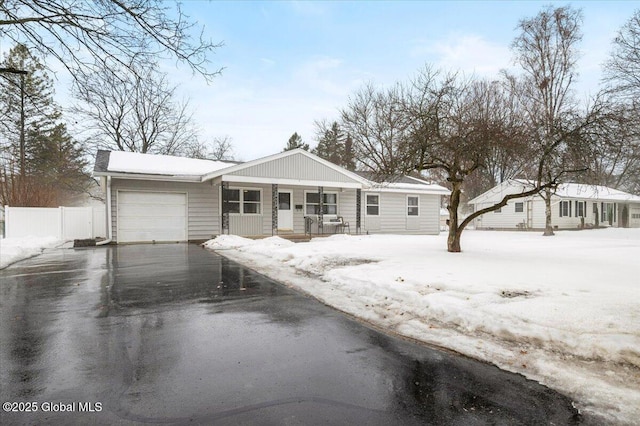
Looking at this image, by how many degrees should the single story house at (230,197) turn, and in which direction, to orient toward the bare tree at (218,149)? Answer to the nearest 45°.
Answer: approximately 180°

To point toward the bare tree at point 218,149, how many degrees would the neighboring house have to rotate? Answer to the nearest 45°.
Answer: approximately 135° to its right

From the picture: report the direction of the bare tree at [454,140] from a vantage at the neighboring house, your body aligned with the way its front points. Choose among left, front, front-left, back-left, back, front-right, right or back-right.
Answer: front-right

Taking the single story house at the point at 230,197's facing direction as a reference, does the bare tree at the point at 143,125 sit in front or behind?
behind

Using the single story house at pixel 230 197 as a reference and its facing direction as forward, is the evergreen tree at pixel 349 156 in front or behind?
behind

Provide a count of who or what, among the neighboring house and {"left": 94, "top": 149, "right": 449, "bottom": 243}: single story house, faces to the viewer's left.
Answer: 0

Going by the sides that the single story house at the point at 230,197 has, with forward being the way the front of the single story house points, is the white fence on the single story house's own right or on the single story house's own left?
on the single story house's own right

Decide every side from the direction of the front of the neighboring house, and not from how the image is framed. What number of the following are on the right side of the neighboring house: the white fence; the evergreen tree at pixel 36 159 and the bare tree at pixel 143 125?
3

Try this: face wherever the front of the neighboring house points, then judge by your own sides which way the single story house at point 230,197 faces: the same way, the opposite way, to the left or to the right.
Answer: the same way

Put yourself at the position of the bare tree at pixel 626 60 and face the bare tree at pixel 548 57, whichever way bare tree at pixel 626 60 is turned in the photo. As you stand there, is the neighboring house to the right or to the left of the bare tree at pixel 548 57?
right

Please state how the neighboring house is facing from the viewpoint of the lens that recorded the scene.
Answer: facing the viewer and to the right of the viewer

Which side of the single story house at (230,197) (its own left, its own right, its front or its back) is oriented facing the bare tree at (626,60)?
left

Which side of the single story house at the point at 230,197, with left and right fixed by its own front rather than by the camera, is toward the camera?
front

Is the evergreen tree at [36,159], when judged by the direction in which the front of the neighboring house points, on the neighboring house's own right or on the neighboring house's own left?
on the neighboring house's own right

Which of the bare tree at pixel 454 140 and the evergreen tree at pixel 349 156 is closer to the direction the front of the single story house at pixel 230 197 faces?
the bare tree
